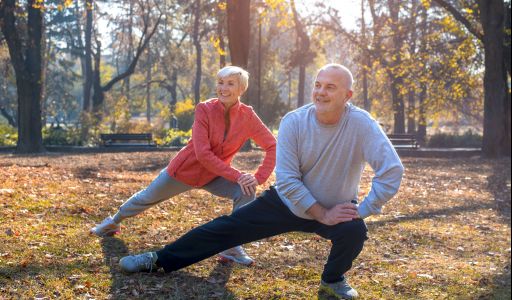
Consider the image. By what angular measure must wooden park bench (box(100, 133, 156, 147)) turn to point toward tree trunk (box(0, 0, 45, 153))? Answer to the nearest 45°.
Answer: approximately 45° to its right

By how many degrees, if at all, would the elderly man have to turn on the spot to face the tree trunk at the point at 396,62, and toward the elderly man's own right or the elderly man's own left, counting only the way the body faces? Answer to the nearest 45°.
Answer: approximately 180°

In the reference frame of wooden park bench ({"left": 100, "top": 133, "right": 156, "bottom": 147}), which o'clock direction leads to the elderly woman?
The elderly woman is roughly at 12 o'clock from the wooden park bench.

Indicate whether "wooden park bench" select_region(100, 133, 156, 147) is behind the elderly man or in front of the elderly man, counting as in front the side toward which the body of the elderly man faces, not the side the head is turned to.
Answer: behind

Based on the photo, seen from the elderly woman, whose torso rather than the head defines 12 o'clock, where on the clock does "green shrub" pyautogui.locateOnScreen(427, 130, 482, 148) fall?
The green shrub is roughly at 7 o'clock from the elderly woman.

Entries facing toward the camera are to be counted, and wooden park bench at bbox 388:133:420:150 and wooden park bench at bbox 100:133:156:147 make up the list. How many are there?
2

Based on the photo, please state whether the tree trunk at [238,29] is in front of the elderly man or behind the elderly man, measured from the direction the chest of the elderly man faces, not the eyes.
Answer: behind

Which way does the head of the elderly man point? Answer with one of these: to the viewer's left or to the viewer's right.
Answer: to the viewer's left

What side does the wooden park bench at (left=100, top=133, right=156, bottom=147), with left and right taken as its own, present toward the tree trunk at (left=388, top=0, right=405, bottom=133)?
left

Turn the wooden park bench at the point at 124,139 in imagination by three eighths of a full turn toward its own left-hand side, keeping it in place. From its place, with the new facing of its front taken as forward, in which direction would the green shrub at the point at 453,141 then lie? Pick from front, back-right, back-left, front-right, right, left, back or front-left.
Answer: front-right
